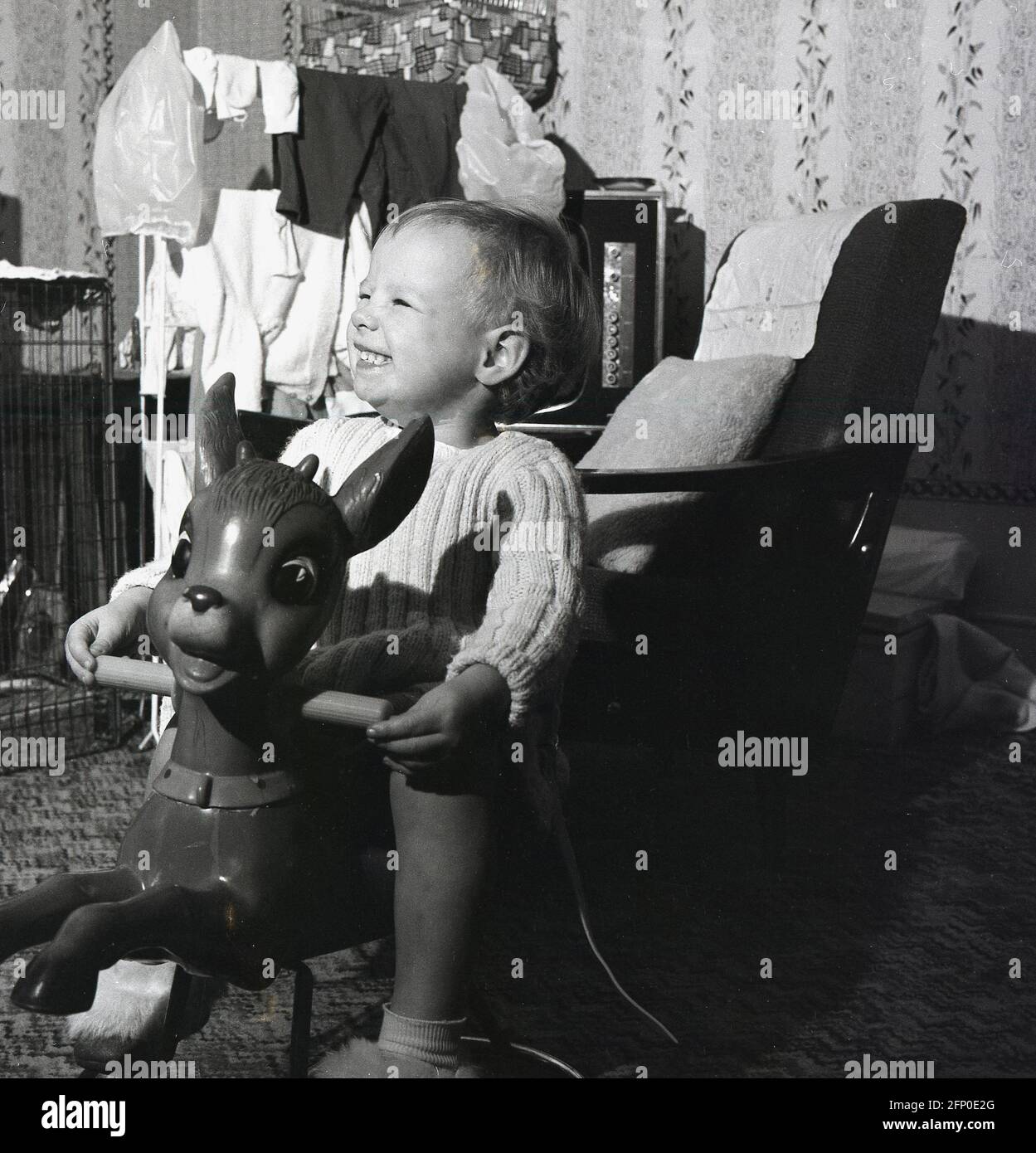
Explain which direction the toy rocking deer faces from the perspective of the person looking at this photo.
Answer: facing the viewer and to the left of the viewer

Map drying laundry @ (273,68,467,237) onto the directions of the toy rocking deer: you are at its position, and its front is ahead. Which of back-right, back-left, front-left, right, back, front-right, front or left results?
back-right

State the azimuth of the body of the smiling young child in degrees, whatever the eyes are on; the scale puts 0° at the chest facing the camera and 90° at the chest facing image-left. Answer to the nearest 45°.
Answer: approximately 45°

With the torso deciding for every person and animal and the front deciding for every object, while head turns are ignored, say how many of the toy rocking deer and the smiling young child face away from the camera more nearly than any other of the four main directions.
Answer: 0

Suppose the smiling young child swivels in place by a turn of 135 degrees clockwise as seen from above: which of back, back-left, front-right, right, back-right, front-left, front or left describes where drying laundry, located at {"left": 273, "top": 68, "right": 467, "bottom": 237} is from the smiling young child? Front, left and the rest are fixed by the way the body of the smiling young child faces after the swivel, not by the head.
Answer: front

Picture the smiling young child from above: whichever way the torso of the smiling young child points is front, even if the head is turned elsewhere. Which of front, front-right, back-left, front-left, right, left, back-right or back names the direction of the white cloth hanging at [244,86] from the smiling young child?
back-right

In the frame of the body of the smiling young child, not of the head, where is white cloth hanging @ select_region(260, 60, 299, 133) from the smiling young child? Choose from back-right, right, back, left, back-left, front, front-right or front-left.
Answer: back-right

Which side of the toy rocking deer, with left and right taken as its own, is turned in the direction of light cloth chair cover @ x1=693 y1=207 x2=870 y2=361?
back

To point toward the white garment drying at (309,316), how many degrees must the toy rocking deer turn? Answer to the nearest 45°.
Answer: approximately 135° to its right

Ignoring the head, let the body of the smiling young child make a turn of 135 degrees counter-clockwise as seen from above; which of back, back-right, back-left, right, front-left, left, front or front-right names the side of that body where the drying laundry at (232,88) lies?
left
